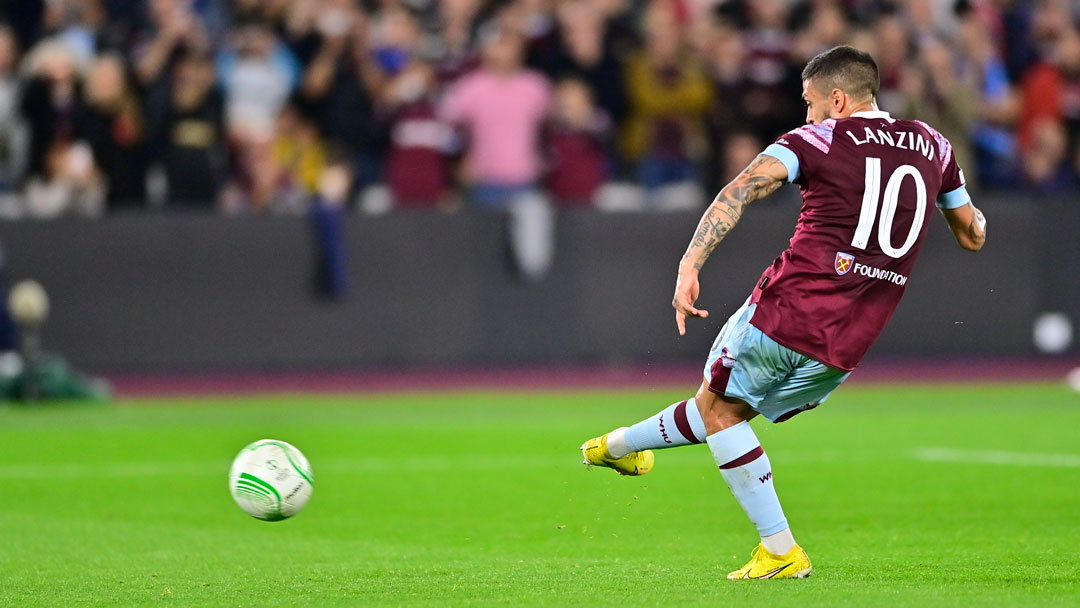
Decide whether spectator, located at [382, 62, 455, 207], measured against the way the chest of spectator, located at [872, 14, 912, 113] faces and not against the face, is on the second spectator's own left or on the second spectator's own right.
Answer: on the second spectator's own right

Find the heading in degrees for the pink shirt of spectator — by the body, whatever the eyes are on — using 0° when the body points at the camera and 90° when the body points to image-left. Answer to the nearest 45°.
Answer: approximately 0°

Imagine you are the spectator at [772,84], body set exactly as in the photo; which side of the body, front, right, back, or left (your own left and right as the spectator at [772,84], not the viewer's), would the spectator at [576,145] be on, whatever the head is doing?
right

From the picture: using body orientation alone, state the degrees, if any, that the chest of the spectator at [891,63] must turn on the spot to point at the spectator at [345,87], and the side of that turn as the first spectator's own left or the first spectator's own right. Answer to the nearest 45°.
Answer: approximately 90° to the first spectator's own right

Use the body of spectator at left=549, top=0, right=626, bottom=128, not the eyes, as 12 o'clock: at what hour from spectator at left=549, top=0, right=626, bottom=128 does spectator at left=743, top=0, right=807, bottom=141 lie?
spectator at left=743, top=0, right=807, bottom=141 is roughly at 9 o'clock from spectator at left=549, top=0, right=626, bottom=128.
